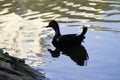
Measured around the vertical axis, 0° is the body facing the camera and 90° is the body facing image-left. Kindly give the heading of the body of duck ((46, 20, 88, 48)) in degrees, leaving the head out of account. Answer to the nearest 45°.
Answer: approximately 90°
